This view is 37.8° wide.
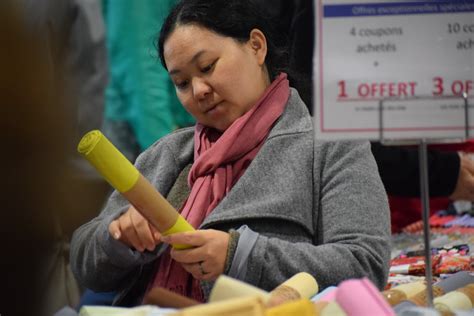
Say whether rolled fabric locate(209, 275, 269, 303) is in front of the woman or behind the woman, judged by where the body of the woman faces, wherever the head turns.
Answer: in front

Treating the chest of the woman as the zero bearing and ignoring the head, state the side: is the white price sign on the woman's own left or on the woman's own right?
on the woman's own left

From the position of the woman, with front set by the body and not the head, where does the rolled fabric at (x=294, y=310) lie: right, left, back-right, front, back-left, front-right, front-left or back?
front-left

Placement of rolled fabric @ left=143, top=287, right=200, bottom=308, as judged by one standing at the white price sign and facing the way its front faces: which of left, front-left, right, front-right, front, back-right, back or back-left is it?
front-right

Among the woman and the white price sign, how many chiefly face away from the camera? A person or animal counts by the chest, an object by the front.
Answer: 0

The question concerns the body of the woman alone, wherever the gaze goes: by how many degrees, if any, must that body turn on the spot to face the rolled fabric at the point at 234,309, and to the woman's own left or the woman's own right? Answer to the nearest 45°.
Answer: approximately 45° to the woman's own left

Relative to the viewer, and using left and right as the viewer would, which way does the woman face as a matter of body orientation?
facing the viewer and to the left of the viewer

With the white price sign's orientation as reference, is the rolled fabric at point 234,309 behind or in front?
in front

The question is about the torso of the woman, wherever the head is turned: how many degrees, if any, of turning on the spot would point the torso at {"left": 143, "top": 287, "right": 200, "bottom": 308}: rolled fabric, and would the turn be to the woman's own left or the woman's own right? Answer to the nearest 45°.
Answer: approximately 45° to the woman's own left

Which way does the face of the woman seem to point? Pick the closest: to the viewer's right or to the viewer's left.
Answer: to the viewer's left

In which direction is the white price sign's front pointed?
toward the camera
